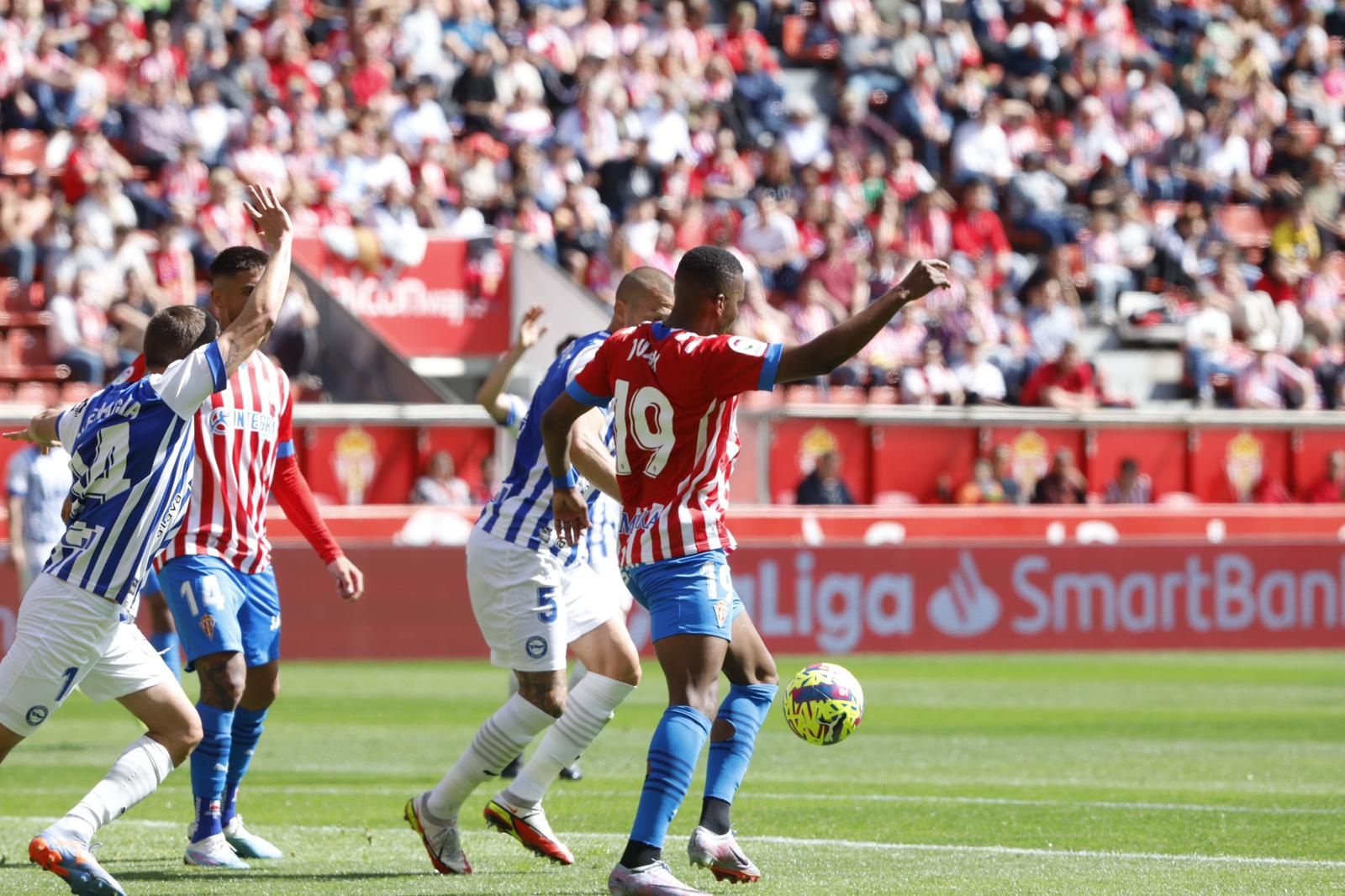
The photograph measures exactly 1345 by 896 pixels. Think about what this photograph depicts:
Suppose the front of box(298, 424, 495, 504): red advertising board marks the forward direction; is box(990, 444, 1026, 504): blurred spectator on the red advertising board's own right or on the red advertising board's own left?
on the red advertising board's own left

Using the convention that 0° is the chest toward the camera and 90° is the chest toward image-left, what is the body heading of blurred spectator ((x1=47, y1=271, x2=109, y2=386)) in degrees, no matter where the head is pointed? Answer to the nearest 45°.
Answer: approximately 315°

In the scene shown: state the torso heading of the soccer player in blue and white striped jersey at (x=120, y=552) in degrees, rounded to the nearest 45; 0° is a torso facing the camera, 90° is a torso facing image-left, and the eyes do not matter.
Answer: approximately 225°

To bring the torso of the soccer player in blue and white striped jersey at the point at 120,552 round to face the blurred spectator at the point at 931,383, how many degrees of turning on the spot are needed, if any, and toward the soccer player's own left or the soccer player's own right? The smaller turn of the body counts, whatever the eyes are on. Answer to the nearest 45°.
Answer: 0° — they already face them

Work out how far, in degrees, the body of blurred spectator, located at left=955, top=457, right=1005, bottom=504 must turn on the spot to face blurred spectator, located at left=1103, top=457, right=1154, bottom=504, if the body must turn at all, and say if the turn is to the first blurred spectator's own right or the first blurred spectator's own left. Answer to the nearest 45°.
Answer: approximately 135° to the first blurred spectator's own left

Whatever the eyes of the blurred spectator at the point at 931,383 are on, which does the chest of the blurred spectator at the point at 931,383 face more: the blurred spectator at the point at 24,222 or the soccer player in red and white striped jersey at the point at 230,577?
the soccer player in red and white striped jersey

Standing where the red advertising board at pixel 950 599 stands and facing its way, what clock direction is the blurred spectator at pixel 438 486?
The blurred spectator is roughly at 3 o'clock from the red advertising board.
